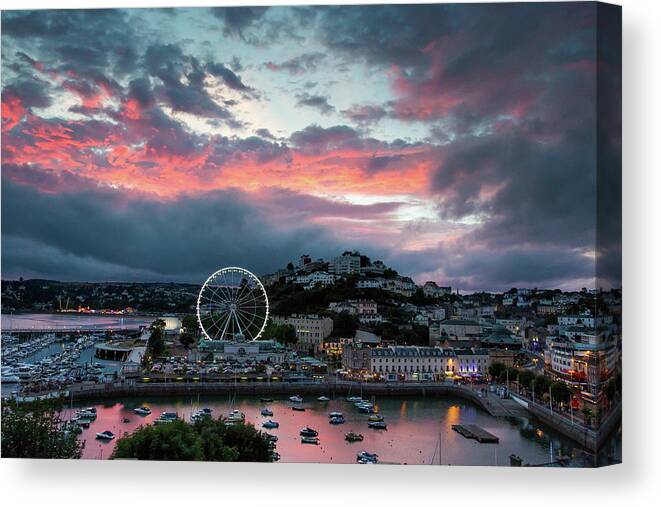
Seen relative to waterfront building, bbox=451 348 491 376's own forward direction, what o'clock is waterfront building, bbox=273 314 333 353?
waterfront building, bbox=273 314 333 353 is roughly at 4 o'clock from waterfront building, bbox=451 348 491 376.

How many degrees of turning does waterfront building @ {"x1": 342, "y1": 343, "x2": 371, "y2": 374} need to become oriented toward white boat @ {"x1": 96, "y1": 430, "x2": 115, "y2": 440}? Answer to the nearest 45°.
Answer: approximately 45° to its right

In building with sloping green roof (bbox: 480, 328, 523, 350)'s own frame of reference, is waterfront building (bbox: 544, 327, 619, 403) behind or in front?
in front

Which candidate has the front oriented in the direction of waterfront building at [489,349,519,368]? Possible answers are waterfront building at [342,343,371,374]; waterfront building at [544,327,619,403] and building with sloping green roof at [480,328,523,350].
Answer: building with sloping green roof at [480,328,523,350]

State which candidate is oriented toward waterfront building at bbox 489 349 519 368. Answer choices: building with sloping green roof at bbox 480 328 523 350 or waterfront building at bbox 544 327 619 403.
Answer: building with sloping green roof at bbox 480 328 523 350

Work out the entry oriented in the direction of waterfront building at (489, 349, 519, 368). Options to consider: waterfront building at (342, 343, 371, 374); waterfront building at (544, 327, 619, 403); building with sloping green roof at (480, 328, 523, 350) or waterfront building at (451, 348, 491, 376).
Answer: building with sloping green roof at (480, 328, 523, 350)

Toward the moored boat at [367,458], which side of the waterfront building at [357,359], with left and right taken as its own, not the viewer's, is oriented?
front

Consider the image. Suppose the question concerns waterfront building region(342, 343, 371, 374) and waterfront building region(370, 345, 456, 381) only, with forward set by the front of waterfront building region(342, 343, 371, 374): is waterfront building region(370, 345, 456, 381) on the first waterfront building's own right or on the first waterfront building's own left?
on the first waterfront building's own left

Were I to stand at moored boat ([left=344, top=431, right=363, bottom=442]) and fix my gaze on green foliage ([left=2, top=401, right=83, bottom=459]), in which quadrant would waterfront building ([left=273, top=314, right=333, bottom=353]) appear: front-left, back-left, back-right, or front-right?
back-right
